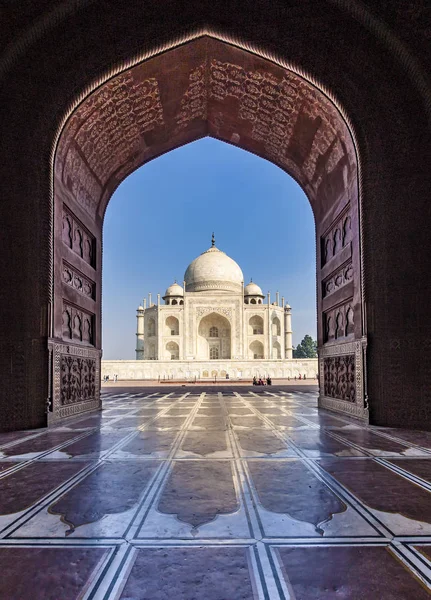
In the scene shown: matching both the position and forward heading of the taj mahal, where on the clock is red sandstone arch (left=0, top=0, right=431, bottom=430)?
The red sandstone arch is roughly at 12 o'clock from the taj mahal.

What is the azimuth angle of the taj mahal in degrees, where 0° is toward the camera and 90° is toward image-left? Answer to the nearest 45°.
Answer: approximately 0°
